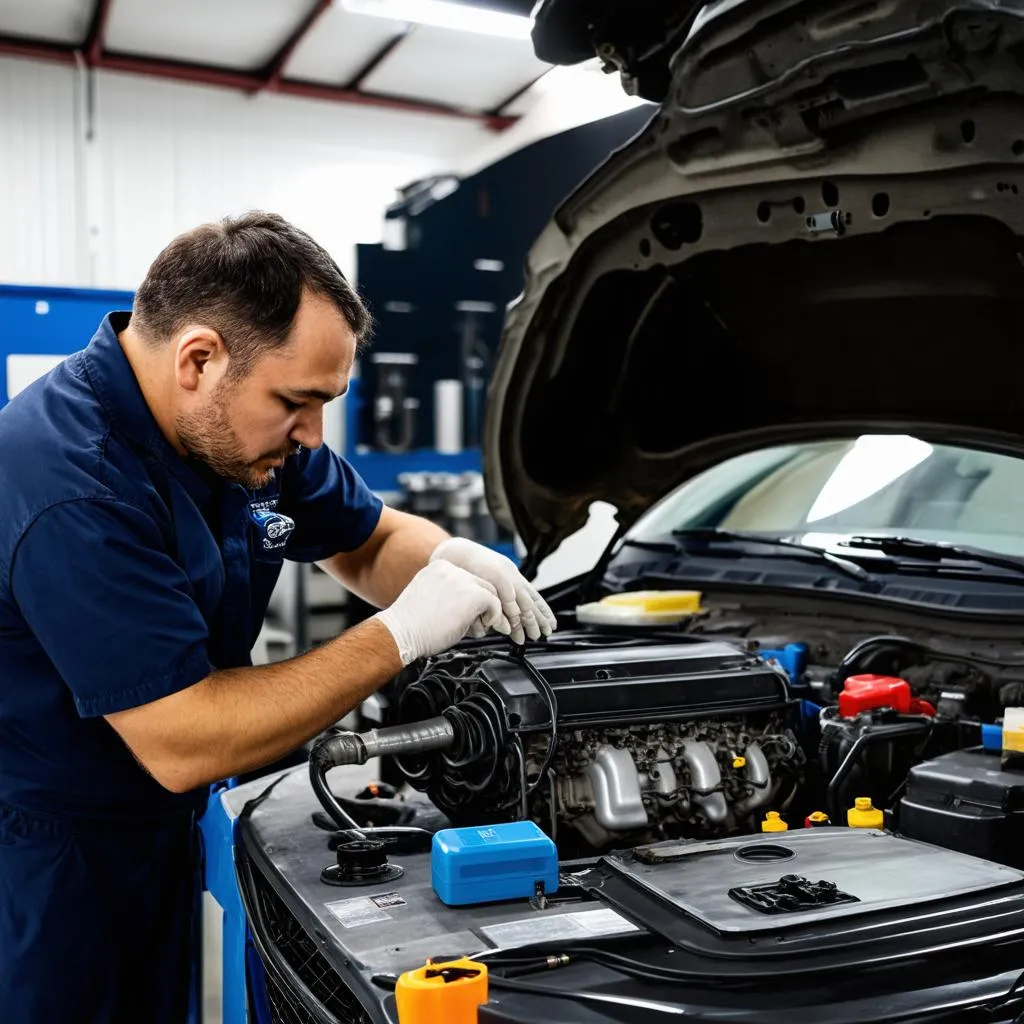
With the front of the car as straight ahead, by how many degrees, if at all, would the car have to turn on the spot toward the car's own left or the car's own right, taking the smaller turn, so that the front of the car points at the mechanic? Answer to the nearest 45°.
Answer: approximately 45° to the car's own right

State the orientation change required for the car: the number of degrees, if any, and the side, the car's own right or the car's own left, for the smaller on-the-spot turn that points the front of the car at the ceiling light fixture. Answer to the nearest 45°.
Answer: approximately 135° to the car's own right

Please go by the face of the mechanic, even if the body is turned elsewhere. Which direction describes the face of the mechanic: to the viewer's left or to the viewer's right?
to the viewer's right

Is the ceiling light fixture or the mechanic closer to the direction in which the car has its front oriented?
the mechanic

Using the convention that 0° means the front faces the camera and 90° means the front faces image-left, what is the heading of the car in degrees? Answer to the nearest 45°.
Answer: approximately 45°
